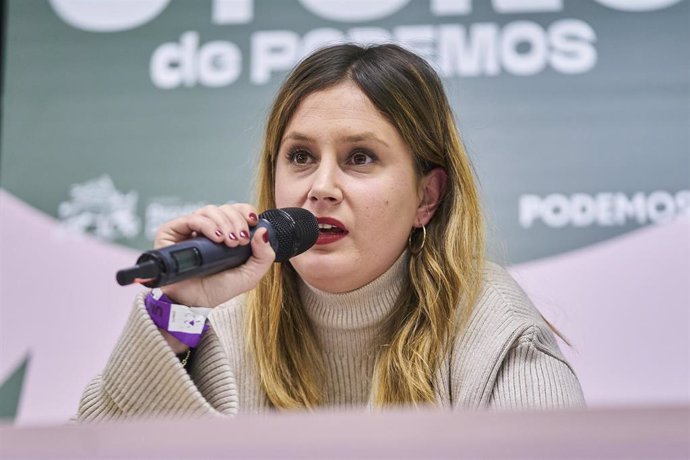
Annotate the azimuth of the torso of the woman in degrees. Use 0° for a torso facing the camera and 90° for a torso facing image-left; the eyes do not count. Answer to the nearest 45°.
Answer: approximately 45°
